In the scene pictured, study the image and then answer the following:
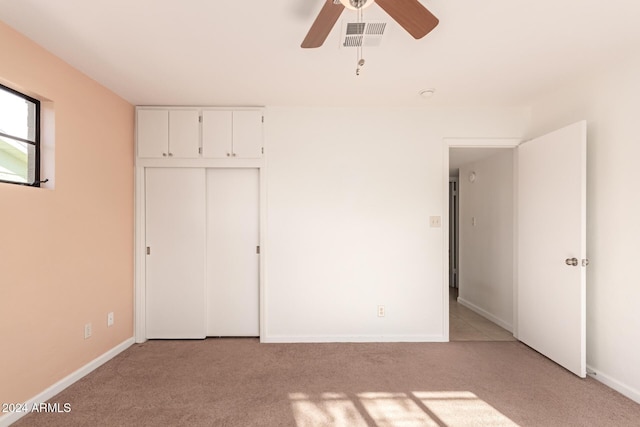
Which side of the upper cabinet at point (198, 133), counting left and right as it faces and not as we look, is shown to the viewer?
front

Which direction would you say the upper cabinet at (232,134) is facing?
toward the camera

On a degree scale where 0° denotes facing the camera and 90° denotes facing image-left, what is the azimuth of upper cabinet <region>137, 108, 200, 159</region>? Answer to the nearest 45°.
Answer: approximately 0°

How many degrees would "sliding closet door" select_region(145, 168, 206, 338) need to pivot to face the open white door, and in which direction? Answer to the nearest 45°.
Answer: approximately 45° to its left

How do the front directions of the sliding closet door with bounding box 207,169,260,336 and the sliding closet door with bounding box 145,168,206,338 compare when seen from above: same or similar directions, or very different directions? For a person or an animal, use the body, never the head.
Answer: same or similar directions

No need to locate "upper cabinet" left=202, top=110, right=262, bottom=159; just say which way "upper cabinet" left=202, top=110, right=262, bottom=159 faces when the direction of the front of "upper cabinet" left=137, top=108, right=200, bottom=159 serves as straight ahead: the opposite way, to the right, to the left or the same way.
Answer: the same way

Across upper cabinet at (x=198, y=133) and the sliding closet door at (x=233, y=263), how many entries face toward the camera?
2

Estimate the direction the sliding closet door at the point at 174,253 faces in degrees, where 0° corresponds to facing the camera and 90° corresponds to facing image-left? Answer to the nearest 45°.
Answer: approximately 0°

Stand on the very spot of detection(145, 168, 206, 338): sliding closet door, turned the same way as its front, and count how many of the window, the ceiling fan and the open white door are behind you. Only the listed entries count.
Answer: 0

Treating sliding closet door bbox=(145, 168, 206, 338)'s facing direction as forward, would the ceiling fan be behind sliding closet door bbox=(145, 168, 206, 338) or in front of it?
in front

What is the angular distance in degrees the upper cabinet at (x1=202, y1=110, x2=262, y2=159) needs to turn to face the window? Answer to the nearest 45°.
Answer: approximately 45° to its right

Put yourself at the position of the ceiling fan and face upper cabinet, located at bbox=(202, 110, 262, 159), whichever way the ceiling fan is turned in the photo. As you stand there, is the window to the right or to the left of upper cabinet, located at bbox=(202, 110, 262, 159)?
left

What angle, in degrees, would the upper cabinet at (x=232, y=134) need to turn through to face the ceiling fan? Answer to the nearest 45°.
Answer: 0° — it already faces it
